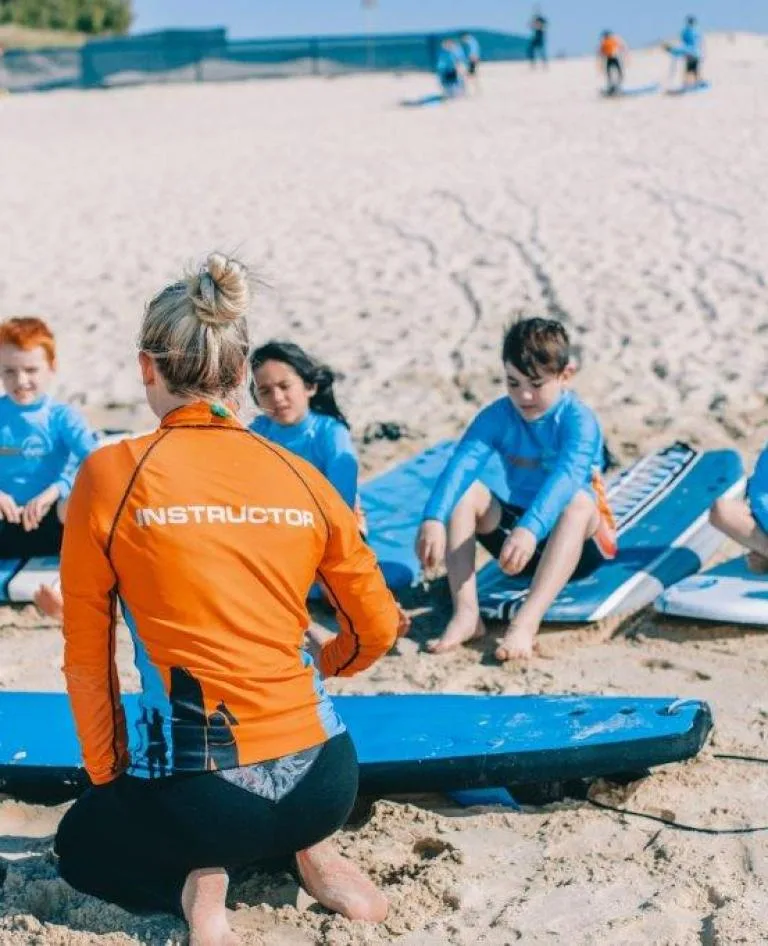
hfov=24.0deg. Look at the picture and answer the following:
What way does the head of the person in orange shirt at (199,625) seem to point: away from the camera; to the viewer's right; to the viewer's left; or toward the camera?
away from the camera

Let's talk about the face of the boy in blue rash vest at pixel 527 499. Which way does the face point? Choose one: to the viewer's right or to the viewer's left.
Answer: to the viewer's left

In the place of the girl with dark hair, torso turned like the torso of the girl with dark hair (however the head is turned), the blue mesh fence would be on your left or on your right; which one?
on your right

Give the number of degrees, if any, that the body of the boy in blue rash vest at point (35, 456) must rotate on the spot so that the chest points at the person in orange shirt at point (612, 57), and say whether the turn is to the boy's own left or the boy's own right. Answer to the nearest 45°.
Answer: approximately 135° to the boy's own left

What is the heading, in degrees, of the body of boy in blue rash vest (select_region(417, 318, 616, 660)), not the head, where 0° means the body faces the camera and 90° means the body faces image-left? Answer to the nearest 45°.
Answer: approximately 45°

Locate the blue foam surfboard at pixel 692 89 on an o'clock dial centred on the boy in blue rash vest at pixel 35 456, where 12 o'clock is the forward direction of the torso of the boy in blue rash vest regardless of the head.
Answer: The blue foam surfboard is roughly at 7 o'clock from the boy in blue rash vest.
